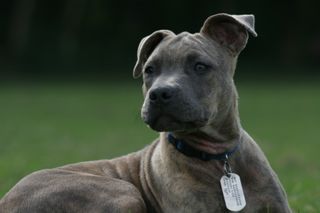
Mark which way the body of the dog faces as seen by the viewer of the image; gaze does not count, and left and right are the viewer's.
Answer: facing the viewer and to the right of the viewer
